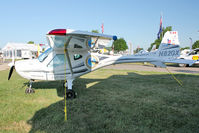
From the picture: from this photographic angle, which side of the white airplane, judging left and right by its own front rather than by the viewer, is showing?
left
